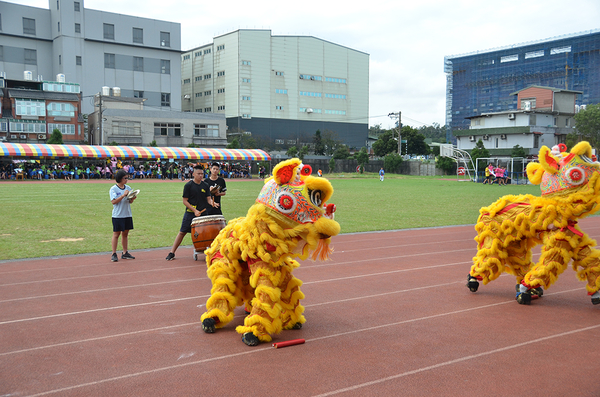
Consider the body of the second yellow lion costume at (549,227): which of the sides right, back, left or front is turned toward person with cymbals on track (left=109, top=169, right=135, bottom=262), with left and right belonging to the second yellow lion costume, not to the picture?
back

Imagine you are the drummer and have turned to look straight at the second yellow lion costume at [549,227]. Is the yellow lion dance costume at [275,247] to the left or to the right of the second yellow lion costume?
right

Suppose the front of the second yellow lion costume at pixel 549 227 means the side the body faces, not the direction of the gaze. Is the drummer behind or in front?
behind

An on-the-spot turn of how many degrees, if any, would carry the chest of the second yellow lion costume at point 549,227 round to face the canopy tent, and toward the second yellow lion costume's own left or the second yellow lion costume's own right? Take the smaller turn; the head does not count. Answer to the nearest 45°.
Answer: approximately 135° to the second yellow lion costume's own left

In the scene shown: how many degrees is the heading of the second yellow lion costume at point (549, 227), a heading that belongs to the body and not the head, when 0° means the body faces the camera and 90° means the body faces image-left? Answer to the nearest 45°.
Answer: approximately 270°

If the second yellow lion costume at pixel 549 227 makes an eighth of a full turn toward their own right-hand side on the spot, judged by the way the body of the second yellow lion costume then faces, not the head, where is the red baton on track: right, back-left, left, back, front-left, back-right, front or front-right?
right

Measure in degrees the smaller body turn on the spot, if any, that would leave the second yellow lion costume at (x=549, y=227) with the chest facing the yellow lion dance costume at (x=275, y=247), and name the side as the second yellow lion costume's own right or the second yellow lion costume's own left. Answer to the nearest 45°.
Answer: approximately 135° to the second yellow lion costume's own right

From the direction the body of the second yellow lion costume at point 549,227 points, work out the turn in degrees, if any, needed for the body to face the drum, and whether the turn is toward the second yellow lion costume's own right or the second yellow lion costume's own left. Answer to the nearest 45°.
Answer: approximately 180°
